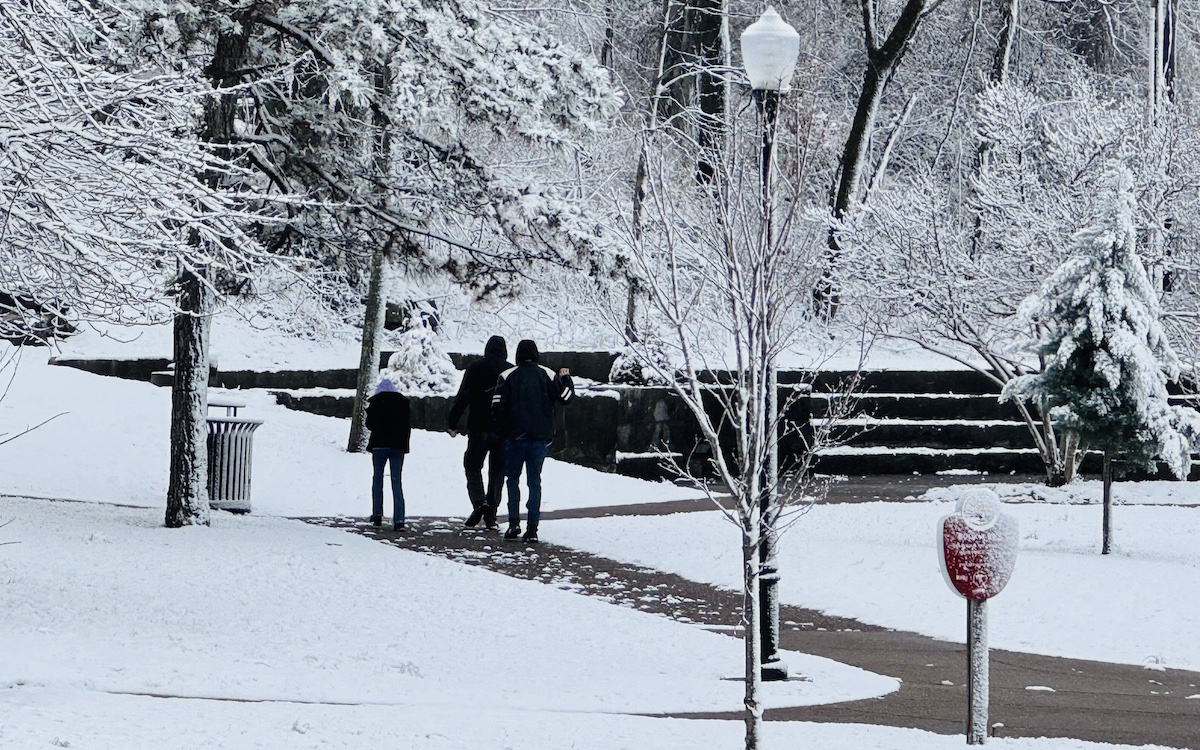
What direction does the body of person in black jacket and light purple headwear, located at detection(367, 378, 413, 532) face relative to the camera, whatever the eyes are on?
away from the camera

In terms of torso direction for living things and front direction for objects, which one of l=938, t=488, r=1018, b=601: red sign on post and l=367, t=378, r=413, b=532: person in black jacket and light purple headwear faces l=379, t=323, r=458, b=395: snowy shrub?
the person in black jacket and light purple headwear

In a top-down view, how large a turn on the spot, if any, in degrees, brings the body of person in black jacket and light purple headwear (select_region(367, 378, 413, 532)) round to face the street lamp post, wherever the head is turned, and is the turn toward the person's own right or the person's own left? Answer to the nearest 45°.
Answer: approximately 180°

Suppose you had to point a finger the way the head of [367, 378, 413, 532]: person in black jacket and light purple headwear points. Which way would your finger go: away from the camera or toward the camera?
away from the camera

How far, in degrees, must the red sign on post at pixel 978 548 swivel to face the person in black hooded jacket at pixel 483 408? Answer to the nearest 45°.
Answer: approximately 135° to its right

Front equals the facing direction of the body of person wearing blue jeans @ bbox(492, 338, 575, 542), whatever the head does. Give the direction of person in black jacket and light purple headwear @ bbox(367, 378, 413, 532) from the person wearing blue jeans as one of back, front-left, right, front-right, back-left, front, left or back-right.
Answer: front-left

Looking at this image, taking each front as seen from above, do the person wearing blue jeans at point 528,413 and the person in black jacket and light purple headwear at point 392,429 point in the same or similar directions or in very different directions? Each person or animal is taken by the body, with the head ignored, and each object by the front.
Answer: same or similar directions

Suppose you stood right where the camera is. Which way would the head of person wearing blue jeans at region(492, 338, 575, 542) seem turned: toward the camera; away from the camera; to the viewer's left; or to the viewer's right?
away from the camera

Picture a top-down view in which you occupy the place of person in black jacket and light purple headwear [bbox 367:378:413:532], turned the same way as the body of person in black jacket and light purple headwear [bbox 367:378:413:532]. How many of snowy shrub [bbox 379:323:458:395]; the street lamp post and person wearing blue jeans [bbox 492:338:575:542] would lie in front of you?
1

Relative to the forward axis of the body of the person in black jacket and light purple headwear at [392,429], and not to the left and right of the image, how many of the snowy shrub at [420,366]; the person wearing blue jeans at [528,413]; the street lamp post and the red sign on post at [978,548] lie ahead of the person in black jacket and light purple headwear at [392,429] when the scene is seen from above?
1

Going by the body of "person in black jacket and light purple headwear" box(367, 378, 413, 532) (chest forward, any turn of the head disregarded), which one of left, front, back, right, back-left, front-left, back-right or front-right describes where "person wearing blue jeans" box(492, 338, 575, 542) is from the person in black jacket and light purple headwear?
back-right

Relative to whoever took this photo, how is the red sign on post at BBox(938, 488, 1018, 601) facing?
facing the viewer

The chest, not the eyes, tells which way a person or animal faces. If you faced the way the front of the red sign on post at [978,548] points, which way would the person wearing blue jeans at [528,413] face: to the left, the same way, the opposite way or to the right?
the opposite way

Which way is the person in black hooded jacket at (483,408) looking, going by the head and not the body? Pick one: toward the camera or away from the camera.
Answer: away from the camera

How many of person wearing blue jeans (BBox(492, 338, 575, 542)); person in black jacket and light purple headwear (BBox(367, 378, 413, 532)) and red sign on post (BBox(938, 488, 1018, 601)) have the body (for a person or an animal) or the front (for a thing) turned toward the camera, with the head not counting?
1

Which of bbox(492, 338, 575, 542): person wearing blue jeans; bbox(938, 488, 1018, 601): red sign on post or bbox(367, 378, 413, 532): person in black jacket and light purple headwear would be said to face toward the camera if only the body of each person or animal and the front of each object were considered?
the red sign on post

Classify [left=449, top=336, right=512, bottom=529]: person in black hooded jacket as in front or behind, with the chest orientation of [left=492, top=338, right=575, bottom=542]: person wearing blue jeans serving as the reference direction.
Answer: in front

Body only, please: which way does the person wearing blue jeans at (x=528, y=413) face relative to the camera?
away from the camera

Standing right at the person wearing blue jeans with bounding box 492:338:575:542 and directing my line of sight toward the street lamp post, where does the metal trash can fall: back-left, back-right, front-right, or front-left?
back-right
